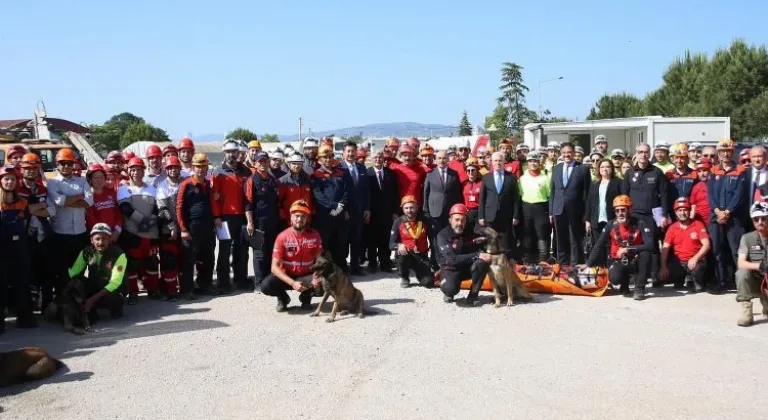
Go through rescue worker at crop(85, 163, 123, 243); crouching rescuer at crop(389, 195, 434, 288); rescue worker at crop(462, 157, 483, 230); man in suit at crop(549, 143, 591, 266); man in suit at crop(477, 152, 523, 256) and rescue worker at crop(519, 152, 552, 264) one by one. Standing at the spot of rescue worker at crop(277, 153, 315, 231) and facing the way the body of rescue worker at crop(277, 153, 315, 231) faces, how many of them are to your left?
5

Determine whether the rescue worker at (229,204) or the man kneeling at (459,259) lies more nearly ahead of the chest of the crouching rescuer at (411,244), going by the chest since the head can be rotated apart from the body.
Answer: the man kneeling

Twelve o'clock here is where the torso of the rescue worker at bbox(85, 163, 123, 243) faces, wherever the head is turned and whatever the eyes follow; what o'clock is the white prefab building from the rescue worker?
The white prefab building is roughly at 8 o'clock from the rescue worker.

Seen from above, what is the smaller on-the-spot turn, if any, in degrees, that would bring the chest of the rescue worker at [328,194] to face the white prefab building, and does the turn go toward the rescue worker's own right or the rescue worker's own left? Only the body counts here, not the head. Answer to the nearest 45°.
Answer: approximately 135° to the rescue worker's own left

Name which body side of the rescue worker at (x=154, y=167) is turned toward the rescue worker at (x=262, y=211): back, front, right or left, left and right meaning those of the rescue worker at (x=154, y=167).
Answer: left

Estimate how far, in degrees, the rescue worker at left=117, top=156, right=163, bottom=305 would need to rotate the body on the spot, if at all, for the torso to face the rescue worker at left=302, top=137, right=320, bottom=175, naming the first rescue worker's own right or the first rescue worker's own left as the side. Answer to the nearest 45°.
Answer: approximately 90° to the first rescue worker's own left
